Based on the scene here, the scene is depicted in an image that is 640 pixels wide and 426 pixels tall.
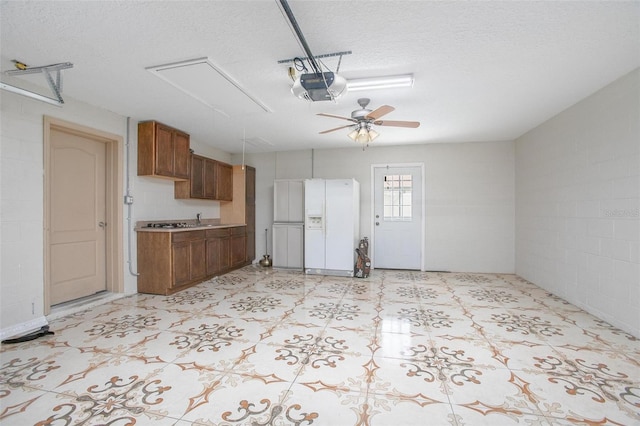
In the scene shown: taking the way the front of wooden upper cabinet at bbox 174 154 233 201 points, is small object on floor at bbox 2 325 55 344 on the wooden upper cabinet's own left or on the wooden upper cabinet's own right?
on the wooden upper cabinet's own right

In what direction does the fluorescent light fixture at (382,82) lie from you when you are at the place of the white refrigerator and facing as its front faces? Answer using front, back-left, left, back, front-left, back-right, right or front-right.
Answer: front

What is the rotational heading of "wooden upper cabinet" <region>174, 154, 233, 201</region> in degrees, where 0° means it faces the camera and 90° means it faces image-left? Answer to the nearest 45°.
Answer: approximately 315°

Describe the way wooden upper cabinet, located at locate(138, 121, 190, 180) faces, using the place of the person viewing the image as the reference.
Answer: facing the viewer and to the right of the viewer

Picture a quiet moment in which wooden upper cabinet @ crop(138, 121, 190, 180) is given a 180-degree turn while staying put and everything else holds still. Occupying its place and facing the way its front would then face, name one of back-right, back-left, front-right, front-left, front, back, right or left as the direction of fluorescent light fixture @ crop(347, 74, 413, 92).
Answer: back

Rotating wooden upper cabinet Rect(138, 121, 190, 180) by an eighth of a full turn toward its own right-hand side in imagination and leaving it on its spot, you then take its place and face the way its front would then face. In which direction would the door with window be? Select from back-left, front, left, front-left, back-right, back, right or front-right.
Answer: left

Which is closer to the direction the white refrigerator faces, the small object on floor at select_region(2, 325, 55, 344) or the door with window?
the small object on floor

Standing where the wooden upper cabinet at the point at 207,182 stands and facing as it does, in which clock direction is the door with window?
The door with window is roughly at 11 o'clock from the wooden upper cabinet.

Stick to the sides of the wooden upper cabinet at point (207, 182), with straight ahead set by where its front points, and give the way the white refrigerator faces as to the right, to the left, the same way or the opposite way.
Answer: to the right

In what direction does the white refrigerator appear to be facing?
toward the camera

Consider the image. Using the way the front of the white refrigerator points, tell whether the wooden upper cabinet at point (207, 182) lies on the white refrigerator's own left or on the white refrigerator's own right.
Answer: on the white refrigerator's own right

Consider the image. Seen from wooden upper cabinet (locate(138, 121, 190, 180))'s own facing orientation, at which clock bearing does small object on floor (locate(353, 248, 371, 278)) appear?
The small object on floor is roughly at 11 o'clock from the wooden upper cabinet.

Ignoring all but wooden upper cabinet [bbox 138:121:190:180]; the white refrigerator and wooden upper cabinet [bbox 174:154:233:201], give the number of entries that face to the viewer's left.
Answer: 0

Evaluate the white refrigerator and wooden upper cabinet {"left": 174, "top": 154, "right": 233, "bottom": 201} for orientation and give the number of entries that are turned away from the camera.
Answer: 0

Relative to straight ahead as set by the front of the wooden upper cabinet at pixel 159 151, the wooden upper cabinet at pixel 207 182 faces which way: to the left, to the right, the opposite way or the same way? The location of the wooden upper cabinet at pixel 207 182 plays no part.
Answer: the same way

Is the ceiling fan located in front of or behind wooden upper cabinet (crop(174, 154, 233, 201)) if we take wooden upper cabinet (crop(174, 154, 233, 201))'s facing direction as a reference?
in front

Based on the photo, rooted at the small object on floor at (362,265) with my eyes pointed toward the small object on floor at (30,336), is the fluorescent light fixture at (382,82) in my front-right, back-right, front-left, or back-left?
front-left

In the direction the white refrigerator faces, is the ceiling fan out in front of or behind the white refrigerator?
in front
